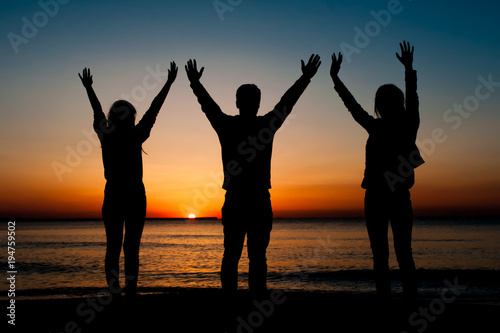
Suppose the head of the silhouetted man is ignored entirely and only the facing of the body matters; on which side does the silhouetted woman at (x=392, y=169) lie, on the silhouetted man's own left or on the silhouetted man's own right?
on the silhouetted man's own right

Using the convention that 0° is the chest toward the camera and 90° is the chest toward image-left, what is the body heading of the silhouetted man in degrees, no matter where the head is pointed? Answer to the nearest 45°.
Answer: approximately 180°

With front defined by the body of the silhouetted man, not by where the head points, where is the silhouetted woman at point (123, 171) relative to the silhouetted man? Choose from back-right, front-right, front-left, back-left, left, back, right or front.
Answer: front-left
